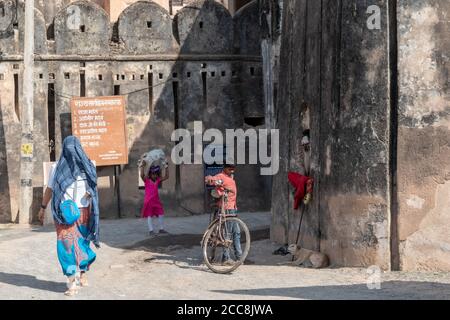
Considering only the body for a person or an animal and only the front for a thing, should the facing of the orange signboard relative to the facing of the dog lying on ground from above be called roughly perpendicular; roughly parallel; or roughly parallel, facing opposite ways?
roughly perpendicular

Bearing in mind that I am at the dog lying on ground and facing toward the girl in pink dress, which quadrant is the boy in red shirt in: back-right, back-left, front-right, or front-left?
front-left

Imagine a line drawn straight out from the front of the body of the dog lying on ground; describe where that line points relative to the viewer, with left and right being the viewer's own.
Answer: facing to the left of the viewer

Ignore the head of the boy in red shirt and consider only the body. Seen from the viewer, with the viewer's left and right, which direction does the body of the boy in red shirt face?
facing the viewer and to the left of the viewer

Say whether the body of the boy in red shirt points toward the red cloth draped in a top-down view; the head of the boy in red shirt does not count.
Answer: no

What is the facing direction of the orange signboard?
toward the camera

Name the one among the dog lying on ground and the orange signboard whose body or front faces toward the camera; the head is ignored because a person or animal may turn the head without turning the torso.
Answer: the orange signboard

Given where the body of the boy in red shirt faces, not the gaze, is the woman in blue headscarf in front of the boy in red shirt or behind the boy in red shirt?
in front

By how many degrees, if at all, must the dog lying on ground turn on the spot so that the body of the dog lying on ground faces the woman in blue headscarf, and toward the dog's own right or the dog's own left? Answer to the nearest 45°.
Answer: approximately 45° to the dog's own left

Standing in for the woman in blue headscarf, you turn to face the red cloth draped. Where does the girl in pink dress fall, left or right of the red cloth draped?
left
